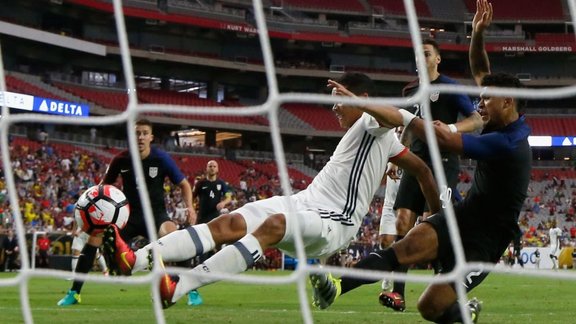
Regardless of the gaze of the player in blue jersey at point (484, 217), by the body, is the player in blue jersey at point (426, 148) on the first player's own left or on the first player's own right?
on the first player's own right

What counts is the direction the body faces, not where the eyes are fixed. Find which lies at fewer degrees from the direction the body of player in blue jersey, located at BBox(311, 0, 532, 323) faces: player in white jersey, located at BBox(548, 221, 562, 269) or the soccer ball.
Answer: the soccer ball

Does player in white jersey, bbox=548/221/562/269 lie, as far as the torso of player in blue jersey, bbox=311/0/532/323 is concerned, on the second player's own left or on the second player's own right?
on the second player's own right

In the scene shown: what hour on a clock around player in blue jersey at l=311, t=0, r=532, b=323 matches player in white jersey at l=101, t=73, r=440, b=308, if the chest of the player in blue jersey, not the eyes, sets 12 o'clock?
The player in white jersey is roughly at 12 o'clock from the player in blue jersey.

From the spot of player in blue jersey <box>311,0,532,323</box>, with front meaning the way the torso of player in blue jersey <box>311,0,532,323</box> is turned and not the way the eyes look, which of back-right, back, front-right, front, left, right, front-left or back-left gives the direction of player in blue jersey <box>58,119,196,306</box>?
front-right

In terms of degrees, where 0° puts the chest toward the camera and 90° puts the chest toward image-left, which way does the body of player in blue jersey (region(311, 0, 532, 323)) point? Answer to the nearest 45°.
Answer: approximately 90°

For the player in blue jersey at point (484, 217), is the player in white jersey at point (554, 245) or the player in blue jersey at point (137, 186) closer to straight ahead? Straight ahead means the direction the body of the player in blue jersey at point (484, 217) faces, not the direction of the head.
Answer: the player in blue jersey
